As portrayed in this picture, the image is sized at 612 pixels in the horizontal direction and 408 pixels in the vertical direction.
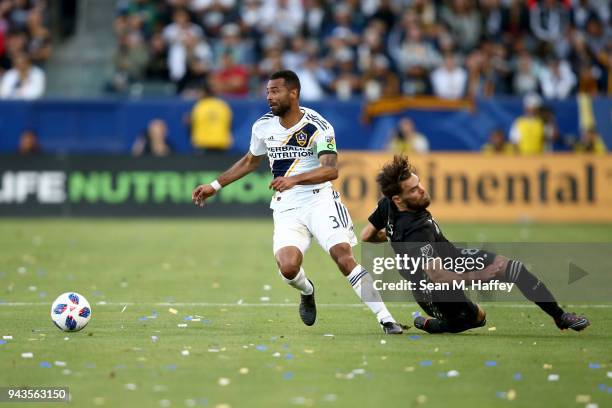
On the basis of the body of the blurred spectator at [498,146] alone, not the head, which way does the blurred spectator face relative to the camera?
toward the camera

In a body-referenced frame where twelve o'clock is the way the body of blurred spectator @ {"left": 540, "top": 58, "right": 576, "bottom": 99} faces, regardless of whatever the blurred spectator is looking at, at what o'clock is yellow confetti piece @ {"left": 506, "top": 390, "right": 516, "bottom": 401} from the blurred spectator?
The yellow confetti piece is roughly at 12 o'clock from the blurred spectator.

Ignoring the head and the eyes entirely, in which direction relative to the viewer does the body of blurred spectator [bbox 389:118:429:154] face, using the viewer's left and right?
facing the viewer

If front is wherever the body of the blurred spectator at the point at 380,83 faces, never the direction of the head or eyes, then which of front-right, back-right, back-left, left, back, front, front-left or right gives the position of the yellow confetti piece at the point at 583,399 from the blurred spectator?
front

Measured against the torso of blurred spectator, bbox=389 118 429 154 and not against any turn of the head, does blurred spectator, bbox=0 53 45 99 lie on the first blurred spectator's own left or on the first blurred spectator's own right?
on the first blurred spectator's own right

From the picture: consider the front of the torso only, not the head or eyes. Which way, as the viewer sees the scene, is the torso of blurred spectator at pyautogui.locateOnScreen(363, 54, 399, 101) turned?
toward the camera

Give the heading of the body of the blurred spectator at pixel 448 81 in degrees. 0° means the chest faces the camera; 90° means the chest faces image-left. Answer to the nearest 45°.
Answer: approximately 0°

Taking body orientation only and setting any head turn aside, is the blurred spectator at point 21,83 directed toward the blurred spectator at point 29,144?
yes

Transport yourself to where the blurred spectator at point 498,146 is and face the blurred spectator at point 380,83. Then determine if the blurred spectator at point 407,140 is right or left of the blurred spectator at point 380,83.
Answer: left

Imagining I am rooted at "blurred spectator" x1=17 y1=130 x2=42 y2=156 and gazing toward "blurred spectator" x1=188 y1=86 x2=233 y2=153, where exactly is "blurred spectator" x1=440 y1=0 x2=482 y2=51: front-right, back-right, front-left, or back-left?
front-left

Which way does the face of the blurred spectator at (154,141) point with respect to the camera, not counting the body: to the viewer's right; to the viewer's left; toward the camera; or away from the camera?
toward the camera

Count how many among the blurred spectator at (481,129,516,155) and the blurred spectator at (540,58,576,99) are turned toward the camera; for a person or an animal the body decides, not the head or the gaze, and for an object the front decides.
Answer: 2

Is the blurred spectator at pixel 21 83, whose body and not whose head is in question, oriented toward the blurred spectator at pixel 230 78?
no

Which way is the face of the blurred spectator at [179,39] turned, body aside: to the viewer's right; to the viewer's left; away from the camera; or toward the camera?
toward the camera

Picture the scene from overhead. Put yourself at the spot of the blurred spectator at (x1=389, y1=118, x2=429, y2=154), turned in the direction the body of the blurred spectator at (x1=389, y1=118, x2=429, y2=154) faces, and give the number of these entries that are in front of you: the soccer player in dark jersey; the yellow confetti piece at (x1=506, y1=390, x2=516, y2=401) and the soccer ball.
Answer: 3
